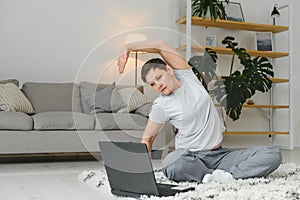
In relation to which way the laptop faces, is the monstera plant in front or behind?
in front

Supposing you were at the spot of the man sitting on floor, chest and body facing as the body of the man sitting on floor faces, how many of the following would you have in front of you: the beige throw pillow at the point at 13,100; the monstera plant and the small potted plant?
0

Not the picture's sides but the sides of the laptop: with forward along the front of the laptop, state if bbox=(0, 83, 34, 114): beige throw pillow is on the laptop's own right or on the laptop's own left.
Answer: on the laptop's own left

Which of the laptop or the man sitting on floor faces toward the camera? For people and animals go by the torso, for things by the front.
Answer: the man sitting on floor

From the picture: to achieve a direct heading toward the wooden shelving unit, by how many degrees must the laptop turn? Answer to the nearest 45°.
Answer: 0° — it already faces it

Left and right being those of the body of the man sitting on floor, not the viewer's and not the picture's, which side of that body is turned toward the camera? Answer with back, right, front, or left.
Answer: front

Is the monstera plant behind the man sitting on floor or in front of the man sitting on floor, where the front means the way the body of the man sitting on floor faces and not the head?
behind

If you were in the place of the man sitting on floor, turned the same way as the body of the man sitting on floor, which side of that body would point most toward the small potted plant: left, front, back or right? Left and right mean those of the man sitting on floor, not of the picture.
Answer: back

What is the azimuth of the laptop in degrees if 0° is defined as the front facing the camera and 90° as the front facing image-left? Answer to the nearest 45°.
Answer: approximately 225°

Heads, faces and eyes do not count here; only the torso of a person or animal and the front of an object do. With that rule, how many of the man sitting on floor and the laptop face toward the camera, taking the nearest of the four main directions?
1
